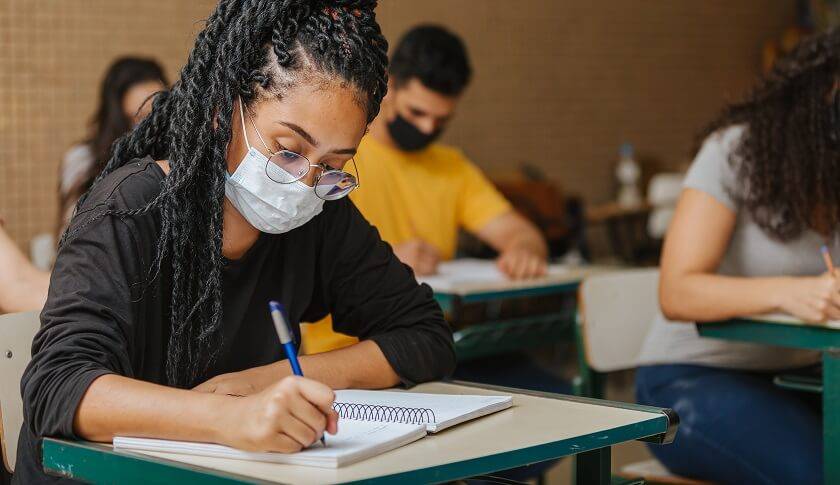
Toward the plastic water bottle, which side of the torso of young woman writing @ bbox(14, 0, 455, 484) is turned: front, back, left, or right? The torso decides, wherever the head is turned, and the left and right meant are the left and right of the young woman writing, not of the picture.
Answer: left

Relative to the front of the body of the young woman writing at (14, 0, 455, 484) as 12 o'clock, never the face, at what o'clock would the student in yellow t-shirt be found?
The student in yellow t-shirt is roughly at 8 o'clock from the young woman writing.

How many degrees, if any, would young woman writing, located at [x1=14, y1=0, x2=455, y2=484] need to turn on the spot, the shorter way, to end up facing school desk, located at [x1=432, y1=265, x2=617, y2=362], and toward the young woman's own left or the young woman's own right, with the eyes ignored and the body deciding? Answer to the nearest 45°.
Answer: approximately 90° to the young woman's own left

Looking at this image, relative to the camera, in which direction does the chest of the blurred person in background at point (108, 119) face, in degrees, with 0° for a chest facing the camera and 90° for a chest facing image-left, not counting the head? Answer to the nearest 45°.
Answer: approximately 315°

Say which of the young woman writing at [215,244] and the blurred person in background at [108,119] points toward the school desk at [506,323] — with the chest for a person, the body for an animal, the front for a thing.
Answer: the blurred person in background

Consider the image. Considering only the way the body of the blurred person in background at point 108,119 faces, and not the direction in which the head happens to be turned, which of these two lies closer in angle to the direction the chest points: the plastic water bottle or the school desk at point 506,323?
the school desk

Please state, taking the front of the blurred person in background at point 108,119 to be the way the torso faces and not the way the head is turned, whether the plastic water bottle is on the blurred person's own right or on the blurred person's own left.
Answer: on the blurred person's own left

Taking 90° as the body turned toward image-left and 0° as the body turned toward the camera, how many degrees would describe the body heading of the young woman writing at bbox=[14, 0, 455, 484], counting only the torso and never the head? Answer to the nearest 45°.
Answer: approximately 315°
